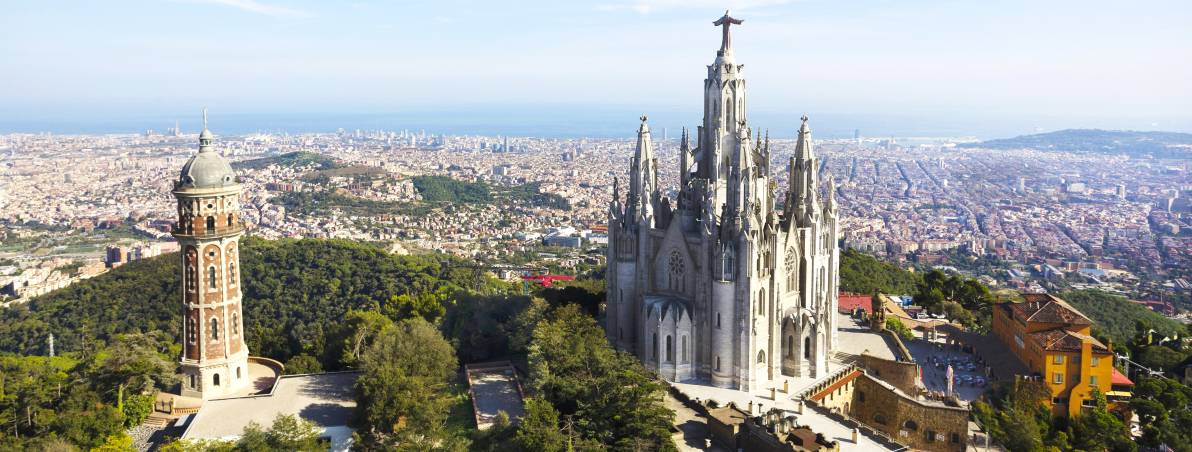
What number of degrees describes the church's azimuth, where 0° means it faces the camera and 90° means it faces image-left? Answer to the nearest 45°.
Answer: approximately 225°

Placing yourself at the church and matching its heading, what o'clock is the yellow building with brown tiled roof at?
The yellow building with brown tiled roof is roughly at 1 o'clock from the church.

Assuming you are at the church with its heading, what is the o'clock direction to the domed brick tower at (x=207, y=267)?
The domed brick tower is roughly at 7 o'clock from the church.

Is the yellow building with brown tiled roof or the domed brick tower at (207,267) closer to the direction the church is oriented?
the yellow building with brown tiled roof
